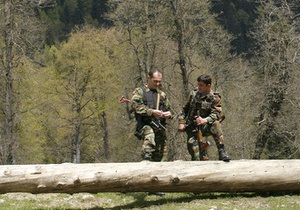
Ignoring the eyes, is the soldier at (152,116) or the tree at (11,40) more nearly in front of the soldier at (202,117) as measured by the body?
the soldier

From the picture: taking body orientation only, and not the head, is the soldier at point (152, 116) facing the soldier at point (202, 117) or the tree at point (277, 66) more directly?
the soldier

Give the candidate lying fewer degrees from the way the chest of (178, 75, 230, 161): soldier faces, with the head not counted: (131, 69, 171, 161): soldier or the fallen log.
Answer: the fallen log

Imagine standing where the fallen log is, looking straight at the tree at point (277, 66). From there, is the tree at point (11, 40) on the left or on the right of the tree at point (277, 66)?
left

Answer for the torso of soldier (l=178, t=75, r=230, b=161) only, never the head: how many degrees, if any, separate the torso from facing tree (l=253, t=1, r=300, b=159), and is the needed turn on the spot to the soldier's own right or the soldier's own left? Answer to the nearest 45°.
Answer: approximately 180°

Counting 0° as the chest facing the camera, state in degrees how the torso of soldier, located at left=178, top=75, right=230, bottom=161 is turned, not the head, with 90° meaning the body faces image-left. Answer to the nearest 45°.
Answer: approximately 0°

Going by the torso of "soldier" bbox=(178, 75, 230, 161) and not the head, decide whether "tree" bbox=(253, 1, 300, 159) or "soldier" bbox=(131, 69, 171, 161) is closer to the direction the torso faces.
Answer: the soldier

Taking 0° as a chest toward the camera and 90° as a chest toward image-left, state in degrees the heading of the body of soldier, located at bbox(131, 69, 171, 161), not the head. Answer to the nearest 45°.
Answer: approximately 315°

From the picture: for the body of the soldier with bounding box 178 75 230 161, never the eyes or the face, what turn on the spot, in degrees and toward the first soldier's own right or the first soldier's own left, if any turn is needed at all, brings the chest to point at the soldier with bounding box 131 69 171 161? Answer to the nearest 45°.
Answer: approximately 90° to the first soldier's own right

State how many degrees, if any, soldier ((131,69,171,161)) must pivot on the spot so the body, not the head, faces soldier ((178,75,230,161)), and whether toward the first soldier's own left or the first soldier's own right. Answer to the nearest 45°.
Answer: approximately 45° to the first soldier's own left

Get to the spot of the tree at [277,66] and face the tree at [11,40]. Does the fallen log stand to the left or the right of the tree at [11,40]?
left

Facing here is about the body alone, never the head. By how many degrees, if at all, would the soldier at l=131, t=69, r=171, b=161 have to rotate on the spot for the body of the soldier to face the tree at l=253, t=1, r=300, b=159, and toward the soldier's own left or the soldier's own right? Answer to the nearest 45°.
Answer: approximately 90° to the soldier's own left

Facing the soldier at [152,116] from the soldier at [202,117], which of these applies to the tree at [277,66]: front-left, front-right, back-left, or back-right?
back-right

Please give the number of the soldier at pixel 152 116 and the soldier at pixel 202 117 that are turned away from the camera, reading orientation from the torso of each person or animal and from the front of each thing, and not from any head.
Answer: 0
